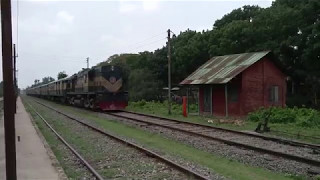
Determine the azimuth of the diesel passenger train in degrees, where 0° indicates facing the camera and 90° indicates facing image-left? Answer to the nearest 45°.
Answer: approximately 315°

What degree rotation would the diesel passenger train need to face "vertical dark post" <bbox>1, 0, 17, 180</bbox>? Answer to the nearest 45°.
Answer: approximately 45° to its right

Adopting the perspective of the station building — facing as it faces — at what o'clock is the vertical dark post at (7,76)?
The vertical dark post is roughly at 11 o'clock from the station building.

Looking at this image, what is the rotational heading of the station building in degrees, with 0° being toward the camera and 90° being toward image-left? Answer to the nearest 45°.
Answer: approximately 45°

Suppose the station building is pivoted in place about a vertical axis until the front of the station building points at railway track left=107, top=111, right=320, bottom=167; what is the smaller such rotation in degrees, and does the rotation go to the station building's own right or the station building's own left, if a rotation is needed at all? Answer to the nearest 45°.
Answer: approximately 45° to the station building's own left

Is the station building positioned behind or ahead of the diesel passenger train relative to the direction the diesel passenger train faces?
ahead

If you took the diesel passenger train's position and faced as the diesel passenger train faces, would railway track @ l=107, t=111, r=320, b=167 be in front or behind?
in front
